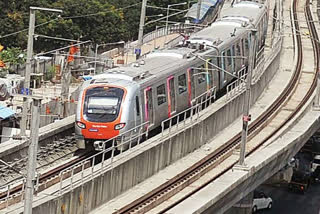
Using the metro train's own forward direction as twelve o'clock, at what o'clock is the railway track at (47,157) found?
The railway track is roughly at 1 o'clock from the metro train.

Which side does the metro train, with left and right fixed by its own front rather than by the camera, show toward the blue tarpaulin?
right

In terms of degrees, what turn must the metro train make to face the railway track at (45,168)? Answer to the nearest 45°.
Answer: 0° — it already faces it

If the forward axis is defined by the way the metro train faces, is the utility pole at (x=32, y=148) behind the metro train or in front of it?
in front
